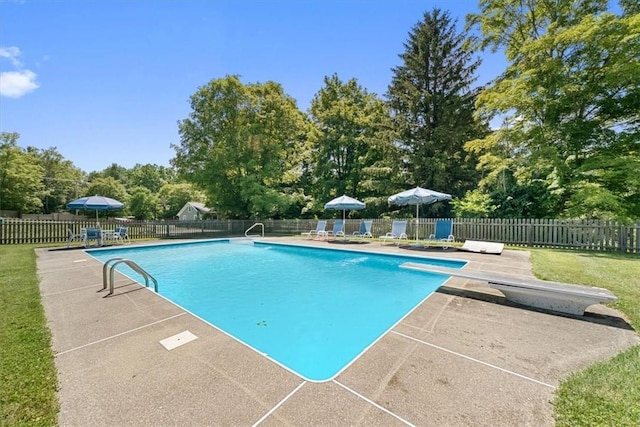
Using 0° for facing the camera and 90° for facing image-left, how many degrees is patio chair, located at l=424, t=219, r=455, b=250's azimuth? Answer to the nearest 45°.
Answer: approximately 45°

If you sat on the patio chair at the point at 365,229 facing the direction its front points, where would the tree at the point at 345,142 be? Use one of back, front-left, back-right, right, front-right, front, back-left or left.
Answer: back-right

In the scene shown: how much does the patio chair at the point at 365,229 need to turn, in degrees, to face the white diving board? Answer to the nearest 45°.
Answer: approximately 45° to its left

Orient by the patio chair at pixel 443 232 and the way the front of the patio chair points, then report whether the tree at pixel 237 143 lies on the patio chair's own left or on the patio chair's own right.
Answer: on the patio chair's own right

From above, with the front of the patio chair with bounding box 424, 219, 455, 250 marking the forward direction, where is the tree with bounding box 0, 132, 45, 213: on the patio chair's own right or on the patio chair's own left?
on the patio chair's own right

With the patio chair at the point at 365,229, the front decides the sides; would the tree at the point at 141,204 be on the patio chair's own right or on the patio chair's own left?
on the patio chair's own right

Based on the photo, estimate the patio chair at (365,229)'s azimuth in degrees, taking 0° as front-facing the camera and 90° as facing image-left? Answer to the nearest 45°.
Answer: approximately 45°

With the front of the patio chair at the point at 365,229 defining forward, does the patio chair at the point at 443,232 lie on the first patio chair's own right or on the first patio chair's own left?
on the first patio chair's own left
